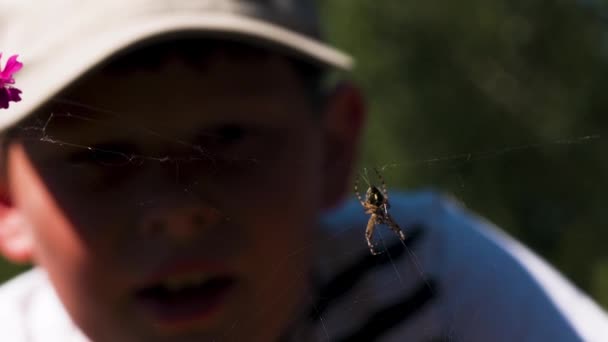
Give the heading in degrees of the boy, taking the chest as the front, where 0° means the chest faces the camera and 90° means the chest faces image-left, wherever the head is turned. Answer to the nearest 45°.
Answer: approximately 0°
